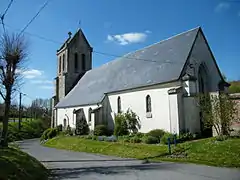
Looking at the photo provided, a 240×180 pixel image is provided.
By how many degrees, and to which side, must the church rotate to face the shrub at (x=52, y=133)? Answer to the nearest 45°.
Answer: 0° — it already faces it

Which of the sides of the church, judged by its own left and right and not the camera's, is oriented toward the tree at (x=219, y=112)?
back

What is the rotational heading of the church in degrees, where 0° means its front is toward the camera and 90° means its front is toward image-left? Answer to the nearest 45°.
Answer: approximately 135°
